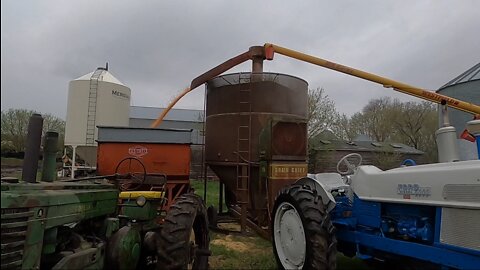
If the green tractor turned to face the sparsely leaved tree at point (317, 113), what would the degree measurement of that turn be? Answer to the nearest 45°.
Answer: approximately 180°

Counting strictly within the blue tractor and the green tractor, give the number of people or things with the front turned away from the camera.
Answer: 0

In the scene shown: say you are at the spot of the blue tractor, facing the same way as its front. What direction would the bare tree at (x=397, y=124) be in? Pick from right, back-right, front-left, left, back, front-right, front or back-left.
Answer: back-left

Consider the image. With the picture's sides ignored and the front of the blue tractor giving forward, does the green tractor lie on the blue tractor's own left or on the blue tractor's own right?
on the blue tractor's own right

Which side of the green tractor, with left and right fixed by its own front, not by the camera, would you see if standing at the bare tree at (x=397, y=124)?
back

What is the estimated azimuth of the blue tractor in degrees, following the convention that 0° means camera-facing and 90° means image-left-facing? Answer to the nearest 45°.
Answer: approximately 315°

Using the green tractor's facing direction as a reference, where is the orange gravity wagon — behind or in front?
behind

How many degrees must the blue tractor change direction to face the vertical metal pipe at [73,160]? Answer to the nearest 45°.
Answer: approximately 180°

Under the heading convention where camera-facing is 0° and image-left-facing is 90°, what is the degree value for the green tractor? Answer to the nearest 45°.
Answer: approximately 45°

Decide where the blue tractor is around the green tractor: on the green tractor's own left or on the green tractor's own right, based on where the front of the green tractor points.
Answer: on the green tractor's own left

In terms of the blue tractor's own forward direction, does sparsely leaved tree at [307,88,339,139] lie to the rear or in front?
to the rear
